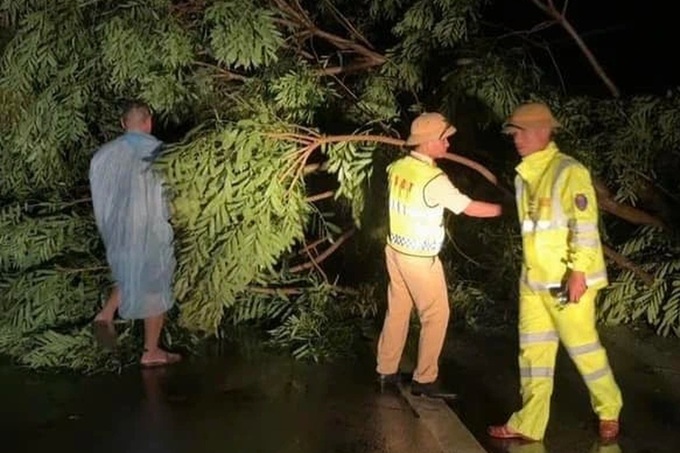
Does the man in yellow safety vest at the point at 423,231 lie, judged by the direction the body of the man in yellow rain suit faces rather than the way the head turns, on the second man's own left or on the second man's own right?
on the second man's own right

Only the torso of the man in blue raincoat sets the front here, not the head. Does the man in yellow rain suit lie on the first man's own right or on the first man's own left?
on the first man's own right

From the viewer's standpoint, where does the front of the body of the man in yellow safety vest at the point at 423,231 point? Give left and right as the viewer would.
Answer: facing away from the viewer and to the right of the viewer

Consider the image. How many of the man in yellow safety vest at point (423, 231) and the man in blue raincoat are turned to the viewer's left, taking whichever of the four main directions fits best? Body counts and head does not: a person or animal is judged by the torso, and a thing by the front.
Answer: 0

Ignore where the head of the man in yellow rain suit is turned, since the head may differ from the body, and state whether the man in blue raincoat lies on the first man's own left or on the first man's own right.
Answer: on the first man's own right

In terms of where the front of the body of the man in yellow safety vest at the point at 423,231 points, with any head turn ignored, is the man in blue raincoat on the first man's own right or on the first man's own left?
on the first man's own left

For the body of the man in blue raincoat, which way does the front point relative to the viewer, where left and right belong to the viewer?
facing away from the viewer and to the right of the viewer

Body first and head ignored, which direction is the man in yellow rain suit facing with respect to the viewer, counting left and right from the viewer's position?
facing the viewer and to the left of the viewer

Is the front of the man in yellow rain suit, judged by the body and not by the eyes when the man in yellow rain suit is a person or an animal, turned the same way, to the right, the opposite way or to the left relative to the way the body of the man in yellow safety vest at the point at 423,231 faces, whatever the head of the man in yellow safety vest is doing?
the opposite way

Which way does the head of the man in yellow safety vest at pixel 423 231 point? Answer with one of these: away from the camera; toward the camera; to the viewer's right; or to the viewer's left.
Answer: to the viewer's right

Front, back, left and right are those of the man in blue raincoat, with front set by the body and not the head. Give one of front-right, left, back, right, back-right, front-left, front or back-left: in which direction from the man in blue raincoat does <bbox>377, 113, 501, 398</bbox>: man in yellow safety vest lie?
right
